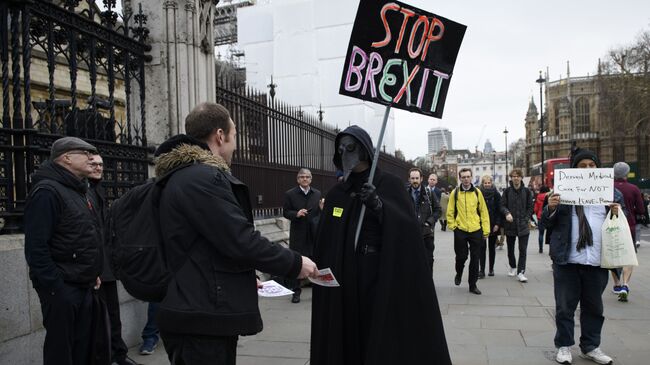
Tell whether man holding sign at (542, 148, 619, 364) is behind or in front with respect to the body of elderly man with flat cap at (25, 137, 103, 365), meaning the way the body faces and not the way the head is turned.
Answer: in front

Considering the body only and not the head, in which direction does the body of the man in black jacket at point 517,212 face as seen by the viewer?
toward the camera

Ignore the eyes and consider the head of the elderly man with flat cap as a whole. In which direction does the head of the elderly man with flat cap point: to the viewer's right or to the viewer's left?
to the viewer's right

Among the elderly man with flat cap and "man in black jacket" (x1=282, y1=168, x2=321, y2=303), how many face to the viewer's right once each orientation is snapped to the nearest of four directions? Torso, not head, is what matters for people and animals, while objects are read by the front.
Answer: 1

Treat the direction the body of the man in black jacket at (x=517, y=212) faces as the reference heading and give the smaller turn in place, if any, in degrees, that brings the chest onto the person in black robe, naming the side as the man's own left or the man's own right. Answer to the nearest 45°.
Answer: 0° — they already face them

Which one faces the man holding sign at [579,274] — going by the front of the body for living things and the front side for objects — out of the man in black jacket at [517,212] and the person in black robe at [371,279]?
the man in black jacket

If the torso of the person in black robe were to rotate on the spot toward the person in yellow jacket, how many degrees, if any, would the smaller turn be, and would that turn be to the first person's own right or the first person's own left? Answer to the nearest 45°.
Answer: approximately 135° to the first person's own right

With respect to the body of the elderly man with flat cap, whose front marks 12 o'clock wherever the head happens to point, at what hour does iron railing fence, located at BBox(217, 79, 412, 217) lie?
The iron railing fence is roughly at 10 o'clock from the elderly man with flat cap.

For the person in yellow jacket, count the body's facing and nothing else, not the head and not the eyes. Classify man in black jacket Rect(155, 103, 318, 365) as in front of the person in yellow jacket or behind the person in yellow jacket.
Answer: in front

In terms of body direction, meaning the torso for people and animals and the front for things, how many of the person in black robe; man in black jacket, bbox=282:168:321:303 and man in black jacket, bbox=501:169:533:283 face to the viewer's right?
0

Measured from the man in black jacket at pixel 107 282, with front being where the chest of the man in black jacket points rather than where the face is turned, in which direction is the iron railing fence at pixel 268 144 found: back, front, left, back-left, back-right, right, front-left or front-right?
left

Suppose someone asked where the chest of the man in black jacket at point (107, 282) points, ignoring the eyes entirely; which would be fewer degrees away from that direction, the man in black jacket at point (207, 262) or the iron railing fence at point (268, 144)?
the man in black jacket

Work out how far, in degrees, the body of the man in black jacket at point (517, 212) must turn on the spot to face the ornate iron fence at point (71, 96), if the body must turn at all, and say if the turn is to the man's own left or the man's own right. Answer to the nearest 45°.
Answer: approximately 45° to the man's own right

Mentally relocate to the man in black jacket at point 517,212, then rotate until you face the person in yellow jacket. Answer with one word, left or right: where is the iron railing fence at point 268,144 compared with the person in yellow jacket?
right

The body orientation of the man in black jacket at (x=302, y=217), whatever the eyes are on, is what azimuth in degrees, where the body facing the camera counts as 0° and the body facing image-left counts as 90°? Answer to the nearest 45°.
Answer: approximately 0°
